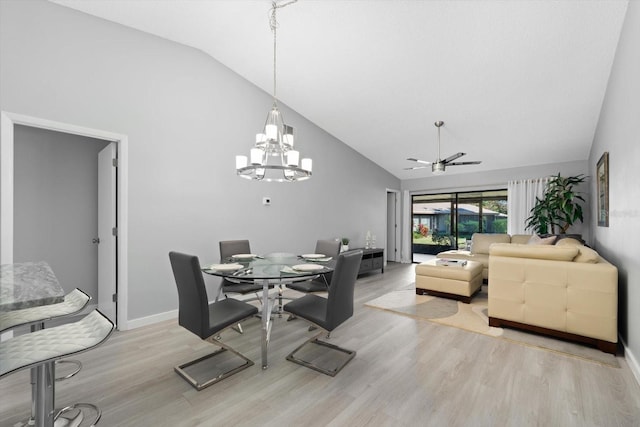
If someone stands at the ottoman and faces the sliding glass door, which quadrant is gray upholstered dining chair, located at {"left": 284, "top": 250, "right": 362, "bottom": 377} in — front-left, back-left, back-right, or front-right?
back-left

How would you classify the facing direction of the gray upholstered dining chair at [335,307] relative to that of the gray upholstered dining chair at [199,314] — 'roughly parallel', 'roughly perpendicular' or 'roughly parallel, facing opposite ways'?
roughly perpendicular

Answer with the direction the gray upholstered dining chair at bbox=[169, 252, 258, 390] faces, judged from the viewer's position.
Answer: facing away from the viewer and to the right of the viewer

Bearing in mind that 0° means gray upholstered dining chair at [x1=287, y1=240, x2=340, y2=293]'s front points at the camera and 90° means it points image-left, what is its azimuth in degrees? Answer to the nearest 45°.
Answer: approximately 45°

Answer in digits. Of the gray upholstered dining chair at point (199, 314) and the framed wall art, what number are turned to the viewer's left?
1

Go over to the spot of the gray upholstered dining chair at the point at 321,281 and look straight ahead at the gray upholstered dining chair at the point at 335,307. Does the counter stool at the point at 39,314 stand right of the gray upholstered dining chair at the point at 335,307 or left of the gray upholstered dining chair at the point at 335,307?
right

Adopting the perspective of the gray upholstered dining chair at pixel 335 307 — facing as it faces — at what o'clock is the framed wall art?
The framed wall art is roughly at 4 o'clock from the gray upholstered dining chair.

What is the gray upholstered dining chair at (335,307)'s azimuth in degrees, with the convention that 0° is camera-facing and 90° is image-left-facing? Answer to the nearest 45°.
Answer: approximately 135°

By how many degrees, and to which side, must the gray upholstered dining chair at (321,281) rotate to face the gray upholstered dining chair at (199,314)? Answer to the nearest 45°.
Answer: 0° — it already faces it

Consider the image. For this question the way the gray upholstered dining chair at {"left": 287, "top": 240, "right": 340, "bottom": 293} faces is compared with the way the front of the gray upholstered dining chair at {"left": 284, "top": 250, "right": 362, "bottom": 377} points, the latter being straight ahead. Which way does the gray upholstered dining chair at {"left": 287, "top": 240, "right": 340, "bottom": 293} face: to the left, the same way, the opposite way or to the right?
to the left

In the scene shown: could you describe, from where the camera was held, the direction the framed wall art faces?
facing to the left of the viewer

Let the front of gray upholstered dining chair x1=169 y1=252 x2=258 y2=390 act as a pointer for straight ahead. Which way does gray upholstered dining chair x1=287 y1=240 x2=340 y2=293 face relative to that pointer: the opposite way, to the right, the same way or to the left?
the opposite way

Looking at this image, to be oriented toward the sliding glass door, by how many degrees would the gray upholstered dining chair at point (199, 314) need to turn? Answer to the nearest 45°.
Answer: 0° — it already faces it
